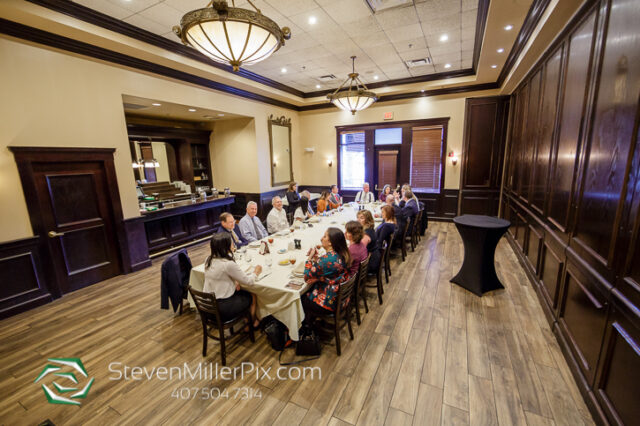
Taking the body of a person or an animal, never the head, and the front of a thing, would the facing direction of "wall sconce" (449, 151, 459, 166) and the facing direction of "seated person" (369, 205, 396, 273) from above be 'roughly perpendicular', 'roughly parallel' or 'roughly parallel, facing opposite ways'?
roughly perpendicular

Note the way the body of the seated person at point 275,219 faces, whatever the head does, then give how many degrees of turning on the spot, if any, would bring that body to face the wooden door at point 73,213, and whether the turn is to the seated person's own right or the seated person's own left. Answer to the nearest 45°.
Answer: approximately 135° to the seated person's own right

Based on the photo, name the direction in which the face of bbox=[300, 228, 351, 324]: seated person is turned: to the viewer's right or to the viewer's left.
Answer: to the viewer's left

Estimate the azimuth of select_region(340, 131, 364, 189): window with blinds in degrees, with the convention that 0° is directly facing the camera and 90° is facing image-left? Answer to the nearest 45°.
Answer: approximately 0°

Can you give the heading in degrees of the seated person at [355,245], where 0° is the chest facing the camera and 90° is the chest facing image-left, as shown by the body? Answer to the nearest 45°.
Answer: approximately 90°

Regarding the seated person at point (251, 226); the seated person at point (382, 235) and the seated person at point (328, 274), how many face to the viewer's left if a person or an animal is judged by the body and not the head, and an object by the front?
2

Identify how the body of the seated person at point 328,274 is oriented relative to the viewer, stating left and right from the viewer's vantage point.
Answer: facing to the left of the viewer

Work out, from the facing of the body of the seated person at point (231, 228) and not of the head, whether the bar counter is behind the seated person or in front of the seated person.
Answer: behind

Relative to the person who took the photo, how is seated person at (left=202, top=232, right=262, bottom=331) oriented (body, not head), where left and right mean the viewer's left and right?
facing away from the viewer and to the right of the viewer

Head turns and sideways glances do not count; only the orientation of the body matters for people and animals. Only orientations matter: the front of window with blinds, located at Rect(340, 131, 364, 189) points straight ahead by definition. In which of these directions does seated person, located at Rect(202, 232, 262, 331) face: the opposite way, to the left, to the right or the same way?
the opposite way

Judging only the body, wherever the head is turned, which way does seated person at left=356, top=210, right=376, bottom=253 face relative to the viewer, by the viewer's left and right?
facing to the left of the viewer
